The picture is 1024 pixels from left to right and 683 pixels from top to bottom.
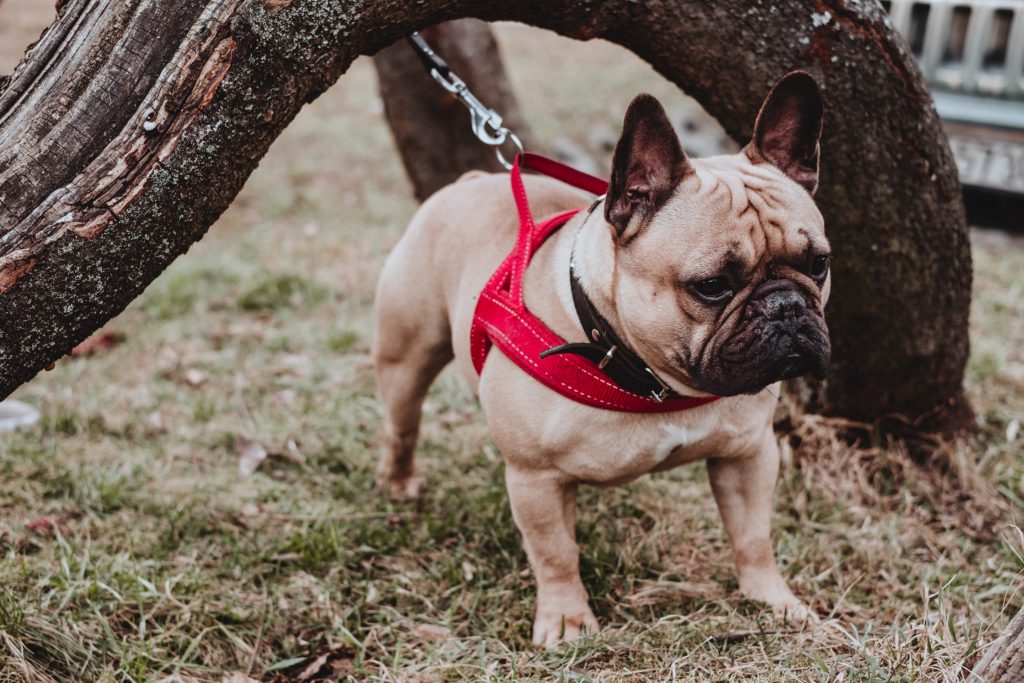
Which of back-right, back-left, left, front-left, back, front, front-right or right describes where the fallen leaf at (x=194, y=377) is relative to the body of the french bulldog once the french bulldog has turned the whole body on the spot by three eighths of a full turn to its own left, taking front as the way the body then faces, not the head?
front-left

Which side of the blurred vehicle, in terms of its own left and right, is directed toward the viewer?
front

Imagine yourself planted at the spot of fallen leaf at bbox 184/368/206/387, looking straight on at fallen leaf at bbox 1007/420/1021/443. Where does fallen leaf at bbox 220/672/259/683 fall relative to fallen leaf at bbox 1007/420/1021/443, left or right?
right

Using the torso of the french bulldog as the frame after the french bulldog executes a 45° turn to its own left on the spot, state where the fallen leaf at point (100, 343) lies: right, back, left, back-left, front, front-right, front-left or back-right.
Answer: back-left

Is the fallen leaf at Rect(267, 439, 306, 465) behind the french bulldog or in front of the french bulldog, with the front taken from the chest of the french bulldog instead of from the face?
behind

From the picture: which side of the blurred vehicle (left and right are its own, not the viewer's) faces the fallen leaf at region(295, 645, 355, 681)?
front

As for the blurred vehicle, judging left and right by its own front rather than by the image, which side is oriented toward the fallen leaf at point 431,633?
front

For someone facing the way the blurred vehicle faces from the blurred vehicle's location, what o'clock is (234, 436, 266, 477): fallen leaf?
The fallen leaf is roughly at 1 o'clock from the blurred vehicle.

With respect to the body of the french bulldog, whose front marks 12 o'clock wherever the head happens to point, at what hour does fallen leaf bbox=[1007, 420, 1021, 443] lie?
The fallen leaf is roughly at 9 o'clock from the french bulldog.

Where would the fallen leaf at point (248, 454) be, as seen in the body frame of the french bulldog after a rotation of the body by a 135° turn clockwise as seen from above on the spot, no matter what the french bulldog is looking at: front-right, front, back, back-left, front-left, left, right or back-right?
front-right

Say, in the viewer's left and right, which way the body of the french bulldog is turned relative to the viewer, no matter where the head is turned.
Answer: facing the viewer and to the right of the viewer

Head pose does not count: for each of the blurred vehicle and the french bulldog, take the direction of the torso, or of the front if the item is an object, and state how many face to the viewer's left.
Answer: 0

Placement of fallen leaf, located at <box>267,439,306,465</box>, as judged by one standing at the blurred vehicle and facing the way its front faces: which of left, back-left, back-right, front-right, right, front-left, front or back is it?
front-right

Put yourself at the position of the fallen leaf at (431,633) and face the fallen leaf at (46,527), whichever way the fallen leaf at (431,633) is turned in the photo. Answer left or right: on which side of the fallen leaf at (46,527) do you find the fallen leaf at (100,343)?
right
